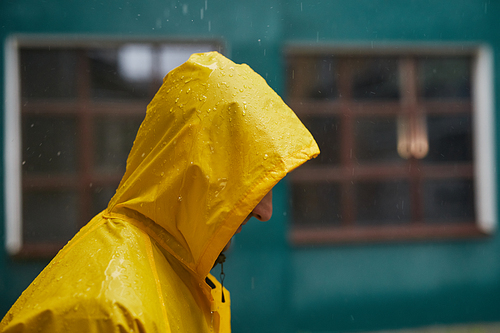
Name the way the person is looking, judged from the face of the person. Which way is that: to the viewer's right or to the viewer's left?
to the viewer's right

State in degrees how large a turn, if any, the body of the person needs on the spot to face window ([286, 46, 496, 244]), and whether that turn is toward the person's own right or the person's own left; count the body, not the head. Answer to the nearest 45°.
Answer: approximately 45° to the person's own left

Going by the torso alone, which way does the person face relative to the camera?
to the viewer's right

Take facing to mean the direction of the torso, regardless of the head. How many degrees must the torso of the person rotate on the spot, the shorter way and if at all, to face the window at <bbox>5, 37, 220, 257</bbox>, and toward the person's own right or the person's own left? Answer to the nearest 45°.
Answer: approximately 90° to the person's own left
